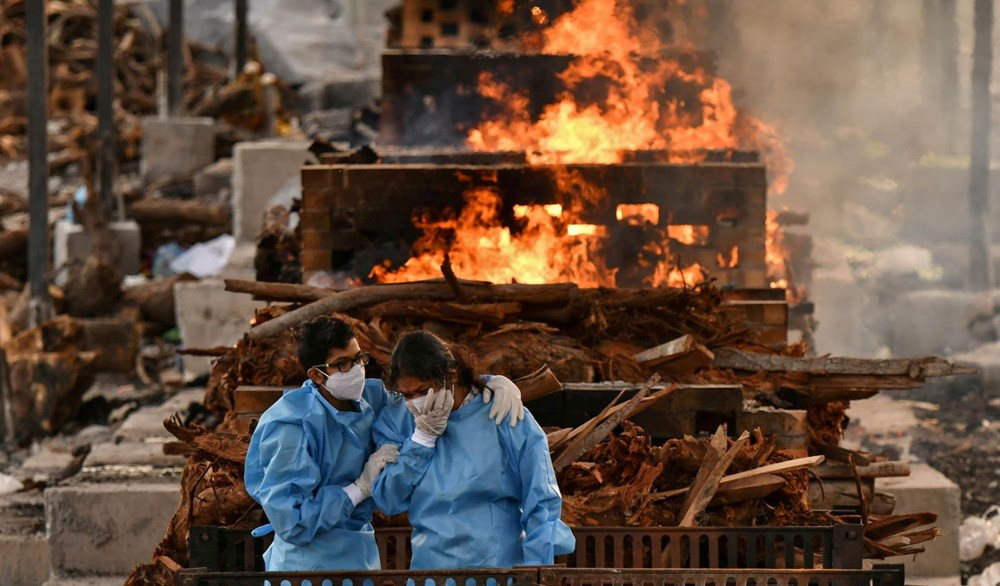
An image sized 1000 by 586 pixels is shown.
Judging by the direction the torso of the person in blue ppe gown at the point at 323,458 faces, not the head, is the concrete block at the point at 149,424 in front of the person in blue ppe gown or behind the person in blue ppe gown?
behind

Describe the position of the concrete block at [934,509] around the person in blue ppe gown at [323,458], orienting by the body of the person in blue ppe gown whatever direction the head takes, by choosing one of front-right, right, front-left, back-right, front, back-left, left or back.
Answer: left

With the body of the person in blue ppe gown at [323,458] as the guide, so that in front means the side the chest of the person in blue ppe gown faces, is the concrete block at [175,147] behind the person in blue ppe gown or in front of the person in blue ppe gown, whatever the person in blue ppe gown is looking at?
behind

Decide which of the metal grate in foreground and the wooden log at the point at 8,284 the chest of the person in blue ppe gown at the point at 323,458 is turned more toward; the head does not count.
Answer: the metal grate in foreground

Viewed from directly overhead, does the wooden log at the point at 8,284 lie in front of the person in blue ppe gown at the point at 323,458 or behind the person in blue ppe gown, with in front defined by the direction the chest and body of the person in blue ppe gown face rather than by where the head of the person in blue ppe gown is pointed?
behind

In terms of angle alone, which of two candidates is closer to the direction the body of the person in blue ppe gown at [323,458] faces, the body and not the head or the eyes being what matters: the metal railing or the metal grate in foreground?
the metal grate in foreground

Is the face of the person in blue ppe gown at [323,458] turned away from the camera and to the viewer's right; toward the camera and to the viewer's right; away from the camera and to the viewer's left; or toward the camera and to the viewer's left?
toward the camera and to the viewer's right

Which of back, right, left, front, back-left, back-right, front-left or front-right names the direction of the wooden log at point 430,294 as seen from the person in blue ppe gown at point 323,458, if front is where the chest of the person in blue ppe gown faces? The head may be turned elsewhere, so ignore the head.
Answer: back-left

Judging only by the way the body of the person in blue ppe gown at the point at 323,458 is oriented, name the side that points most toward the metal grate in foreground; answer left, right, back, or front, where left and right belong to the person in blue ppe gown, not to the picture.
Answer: front

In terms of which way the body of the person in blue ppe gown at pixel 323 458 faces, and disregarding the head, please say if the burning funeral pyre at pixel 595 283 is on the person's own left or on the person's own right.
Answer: on the person's own left

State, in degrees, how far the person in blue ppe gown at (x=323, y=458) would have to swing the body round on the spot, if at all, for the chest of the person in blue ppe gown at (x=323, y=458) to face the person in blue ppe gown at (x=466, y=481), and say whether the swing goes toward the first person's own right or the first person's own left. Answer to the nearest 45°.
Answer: approximately 45° to the first person's own left

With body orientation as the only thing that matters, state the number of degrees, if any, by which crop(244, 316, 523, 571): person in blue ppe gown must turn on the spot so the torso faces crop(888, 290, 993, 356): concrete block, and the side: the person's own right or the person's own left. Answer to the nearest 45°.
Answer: approximately 90° to the person's own left

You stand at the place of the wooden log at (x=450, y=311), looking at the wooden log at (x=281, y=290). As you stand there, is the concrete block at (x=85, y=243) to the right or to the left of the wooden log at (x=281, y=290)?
right
